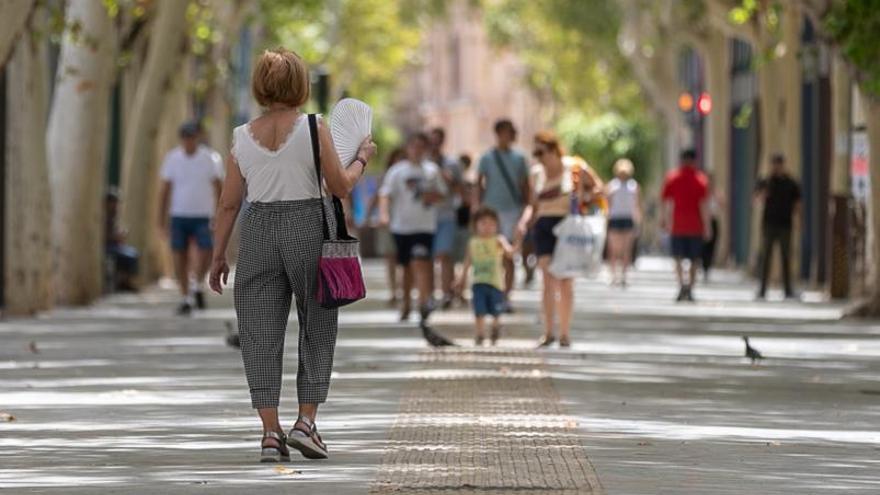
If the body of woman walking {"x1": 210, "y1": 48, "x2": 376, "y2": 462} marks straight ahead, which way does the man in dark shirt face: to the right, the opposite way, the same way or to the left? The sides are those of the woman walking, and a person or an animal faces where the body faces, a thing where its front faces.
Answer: the opposite way

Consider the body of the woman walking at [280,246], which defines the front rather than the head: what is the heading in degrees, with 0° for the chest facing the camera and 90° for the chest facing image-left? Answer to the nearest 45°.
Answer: approximately 180°

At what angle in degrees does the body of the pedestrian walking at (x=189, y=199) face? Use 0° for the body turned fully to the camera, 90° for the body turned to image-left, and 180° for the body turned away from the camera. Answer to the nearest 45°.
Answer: approximately 0°

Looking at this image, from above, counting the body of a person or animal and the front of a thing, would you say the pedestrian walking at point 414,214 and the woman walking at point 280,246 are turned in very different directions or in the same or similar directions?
very different directions

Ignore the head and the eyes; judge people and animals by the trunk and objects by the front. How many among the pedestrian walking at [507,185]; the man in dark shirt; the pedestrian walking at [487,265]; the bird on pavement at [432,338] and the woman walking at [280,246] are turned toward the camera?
3

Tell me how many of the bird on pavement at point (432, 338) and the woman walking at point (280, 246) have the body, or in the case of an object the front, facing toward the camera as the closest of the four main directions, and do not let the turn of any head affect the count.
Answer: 0

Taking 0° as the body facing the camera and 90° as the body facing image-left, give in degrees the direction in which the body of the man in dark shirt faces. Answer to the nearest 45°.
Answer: approximately 0°

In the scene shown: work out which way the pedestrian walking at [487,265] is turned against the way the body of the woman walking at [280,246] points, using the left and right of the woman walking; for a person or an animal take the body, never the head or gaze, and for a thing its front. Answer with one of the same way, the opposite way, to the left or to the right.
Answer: the opposite way

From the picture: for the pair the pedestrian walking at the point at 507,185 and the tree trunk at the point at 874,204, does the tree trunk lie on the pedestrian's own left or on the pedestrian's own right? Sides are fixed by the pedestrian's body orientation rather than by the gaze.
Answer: on the pedestrian's own left
